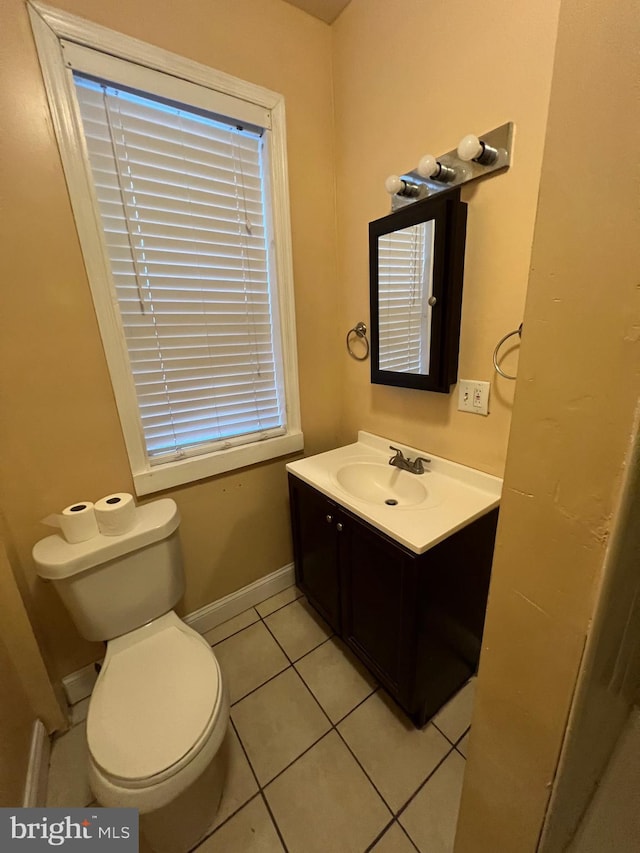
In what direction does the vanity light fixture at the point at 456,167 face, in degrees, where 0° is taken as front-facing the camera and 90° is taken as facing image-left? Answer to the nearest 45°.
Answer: approximately 45°

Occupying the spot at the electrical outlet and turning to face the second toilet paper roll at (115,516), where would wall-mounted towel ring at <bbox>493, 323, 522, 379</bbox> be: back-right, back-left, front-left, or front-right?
back-left

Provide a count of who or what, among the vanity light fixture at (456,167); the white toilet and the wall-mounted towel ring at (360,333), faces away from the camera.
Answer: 0

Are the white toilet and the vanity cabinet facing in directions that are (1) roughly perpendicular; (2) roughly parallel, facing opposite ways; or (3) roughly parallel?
roughly perpendicular

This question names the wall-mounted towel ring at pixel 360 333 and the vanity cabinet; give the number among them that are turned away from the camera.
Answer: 0

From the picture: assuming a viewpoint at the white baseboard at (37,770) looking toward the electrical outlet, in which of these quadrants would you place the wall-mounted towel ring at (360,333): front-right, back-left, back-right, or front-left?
front-left

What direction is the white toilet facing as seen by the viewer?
toward the camera

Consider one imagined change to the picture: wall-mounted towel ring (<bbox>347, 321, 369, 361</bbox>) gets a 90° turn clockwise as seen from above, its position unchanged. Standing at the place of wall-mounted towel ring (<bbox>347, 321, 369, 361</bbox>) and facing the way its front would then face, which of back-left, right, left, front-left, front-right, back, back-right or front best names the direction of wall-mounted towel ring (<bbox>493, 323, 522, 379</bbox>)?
back

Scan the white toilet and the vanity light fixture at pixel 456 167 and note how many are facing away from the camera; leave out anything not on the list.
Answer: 0

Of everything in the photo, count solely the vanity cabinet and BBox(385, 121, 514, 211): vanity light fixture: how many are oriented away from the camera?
0

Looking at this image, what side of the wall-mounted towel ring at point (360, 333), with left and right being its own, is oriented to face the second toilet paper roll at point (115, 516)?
front
